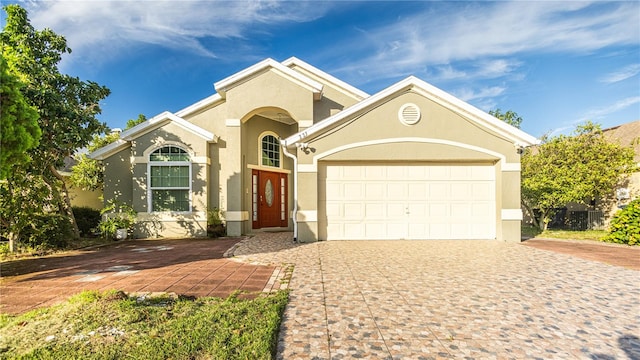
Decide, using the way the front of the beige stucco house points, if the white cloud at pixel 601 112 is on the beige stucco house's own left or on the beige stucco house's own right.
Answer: on the beige stucco house's own left

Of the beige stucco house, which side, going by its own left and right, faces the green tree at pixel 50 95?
right

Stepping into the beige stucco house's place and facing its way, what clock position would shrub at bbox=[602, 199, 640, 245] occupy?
The shrub is roughly at 9 o'clock from the beige stucco house.

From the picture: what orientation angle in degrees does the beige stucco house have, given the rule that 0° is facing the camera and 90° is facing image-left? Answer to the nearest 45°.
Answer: approximately 0°
